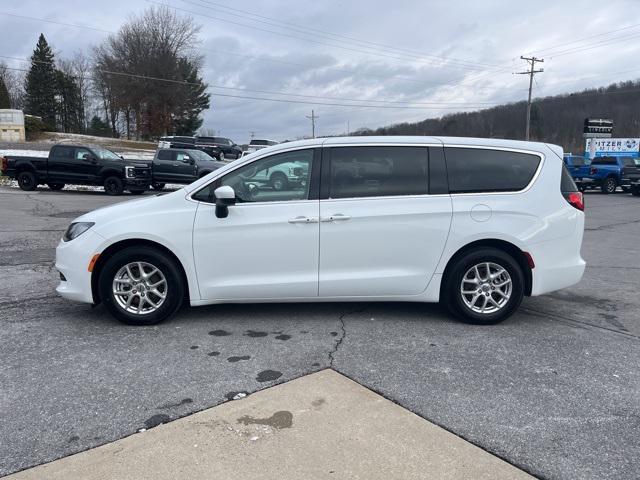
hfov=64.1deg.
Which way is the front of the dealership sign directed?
toward the camera

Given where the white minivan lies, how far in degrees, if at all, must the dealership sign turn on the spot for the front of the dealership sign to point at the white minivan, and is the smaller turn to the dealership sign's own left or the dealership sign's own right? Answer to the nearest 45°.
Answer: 0° — it already faces it

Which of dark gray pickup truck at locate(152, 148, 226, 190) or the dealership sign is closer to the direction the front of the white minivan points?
the dark gray pickup truck

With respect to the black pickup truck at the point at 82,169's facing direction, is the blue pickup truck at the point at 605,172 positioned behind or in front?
in front

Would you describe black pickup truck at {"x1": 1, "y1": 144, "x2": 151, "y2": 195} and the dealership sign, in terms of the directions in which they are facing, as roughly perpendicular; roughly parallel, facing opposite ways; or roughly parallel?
roughly perpendicular

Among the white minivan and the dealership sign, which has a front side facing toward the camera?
the dealership sign

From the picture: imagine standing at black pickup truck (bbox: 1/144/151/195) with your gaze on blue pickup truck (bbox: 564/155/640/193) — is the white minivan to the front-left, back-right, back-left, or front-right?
front-right

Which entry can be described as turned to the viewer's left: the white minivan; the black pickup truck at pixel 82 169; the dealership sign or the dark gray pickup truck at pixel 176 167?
the white minivan

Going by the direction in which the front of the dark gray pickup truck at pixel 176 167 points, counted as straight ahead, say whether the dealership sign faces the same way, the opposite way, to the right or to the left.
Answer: to the right

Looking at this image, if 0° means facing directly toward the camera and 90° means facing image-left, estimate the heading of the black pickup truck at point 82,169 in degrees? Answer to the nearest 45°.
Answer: approximately 315°

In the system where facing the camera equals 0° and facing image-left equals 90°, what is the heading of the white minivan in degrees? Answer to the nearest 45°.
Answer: approximately 90°

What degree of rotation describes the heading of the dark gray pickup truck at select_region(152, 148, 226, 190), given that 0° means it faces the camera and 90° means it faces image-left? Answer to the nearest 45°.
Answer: approximately 315°

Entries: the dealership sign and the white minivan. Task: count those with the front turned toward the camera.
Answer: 1

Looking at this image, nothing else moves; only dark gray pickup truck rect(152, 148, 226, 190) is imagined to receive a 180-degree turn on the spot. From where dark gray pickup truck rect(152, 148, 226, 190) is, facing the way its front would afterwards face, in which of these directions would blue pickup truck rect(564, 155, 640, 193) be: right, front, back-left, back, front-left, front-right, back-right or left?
back-right

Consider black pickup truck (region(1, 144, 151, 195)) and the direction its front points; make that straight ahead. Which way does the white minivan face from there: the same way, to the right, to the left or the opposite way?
the opposite way
